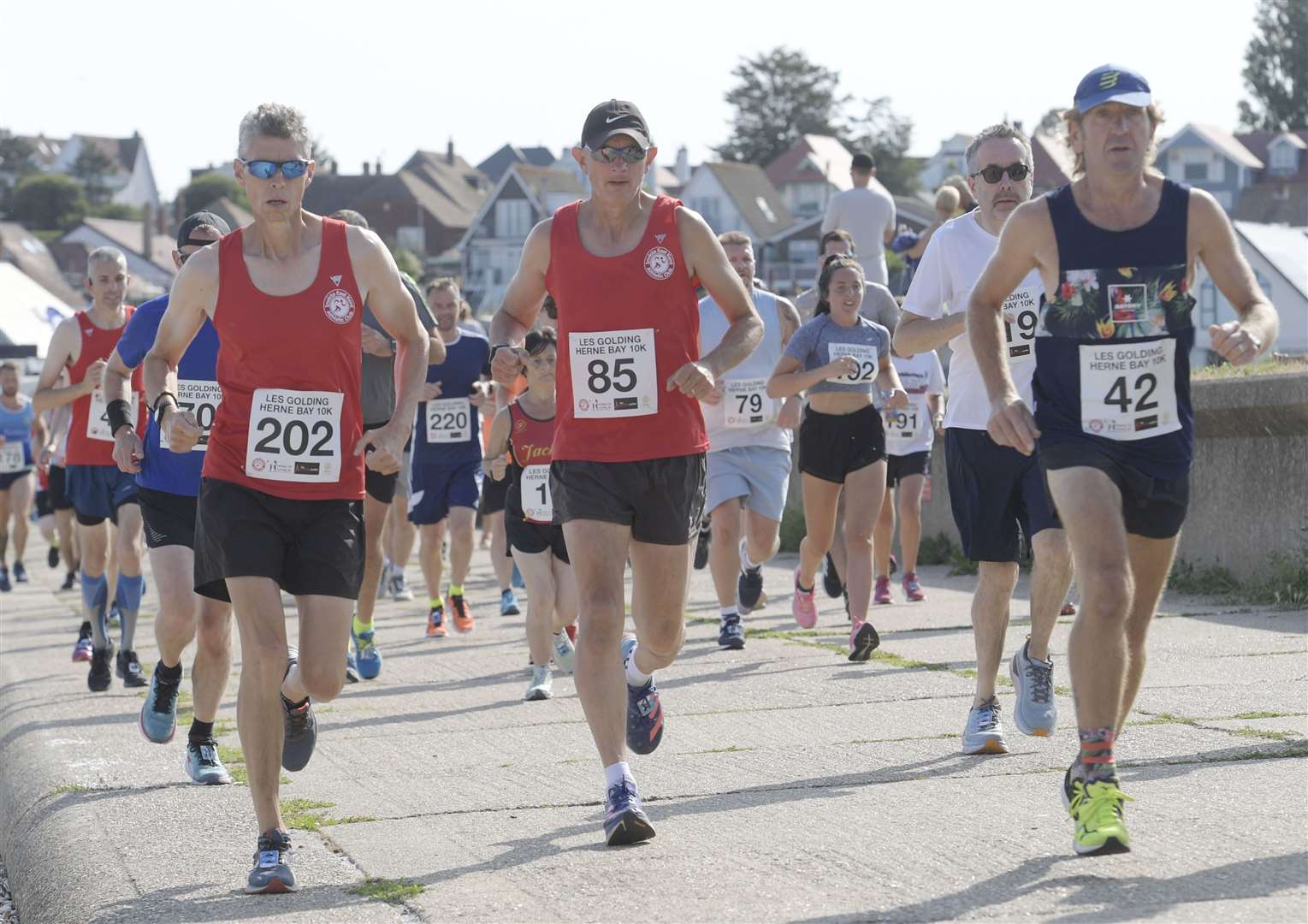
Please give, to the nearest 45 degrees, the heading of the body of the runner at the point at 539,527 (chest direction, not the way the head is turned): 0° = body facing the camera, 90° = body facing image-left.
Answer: approximately 0°

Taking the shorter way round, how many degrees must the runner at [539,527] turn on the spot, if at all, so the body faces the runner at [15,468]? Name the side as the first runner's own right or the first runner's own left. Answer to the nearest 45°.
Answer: approximately 135° to the first runner's own right

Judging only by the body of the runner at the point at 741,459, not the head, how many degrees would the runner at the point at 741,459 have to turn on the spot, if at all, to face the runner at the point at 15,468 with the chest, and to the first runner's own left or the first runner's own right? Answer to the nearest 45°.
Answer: approximately 135° to the first runner's own right

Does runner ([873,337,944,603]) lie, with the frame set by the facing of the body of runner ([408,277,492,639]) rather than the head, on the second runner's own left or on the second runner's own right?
on the second runner's own left

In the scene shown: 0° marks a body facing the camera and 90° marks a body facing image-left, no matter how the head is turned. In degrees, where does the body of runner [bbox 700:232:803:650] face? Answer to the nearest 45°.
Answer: approximately 0°
